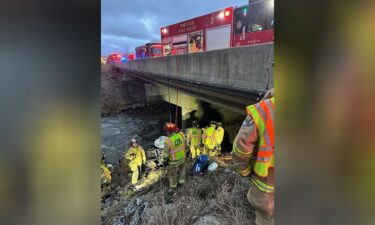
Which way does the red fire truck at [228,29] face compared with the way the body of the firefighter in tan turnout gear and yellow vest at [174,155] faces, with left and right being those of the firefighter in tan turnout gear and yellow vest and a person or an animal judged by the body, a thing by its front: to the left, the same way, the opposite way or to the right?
the opposite way
